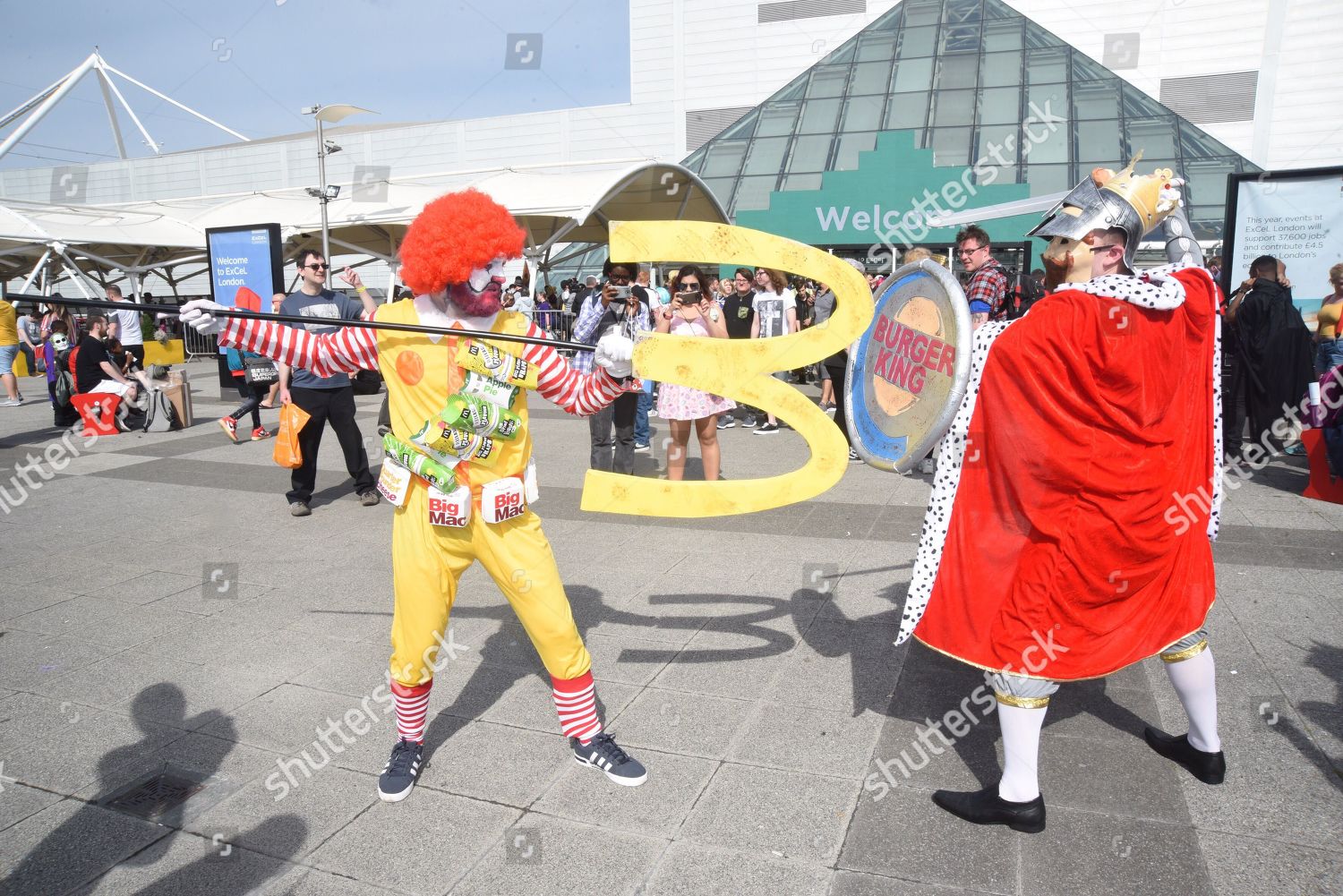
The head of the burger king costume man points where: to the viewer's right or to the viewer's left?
to the viewer's left

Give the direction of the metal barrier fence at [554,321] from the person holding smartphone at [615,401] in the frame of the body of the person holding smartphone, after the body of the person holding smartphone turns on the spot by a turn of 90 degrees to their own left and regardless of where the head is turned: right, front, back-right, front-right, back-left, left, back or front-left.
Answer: left

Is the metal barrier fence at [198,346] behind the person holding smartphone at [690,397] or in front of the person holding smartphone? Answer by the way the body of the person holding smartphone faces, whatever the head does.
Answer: behind

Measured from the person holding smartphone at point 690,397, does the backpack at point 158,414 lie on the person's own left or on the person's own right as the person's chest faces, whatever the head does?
on the person's own right

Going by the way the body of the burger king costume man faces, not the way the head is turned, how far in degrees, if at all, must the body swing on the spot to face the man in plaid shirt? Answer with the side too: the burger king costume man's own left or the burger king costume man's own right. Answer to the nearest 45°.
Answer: approximately 45° to the burger king costume man's own right

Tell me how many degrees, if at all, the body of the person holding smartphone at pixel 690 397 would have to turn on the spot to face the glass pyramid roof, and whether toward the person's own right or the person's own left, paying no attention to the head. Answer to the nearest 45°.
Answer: approximately 180°

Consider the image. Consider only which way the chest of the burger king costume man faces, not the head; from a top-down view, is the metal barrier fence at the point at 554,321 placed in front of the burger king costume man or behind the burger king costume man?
in front

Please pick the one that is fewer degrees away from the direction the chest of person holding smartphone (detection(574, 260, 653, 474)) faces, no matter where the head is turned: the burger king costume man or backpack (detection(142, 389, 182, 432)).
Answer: the burger king costume man

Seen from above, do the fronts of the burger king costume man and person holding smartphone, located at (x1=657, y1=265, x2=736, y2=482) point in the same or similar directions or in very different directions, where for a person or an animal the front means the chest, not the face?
very different directions

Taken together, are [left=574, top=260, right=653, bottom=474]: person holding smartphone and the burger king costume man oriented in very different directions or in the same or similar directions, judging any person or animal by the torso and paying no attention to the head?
very different directions

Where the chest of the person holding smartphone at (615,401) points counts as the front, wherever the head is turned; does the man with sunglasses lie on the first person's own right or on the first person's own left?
on the first person's own right

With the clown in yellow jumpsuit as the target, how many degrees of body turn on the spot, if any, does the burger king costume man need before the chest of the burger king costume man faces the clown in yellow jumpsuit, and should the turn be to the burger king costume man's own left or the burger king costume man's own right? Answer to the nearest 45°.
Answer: approximately 45° to the burger king costume man's own left
